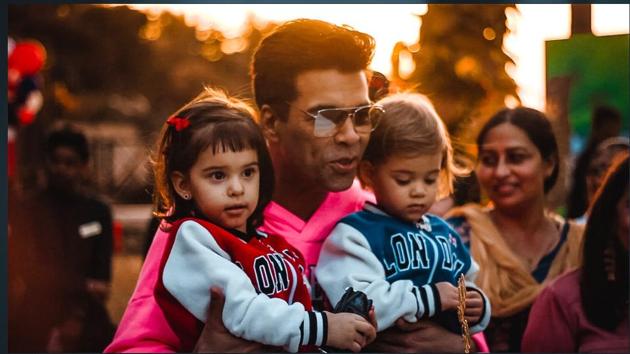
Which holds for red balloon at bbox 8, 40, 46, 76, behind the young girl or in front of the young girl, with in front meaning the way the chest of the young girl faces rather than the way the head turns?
behind

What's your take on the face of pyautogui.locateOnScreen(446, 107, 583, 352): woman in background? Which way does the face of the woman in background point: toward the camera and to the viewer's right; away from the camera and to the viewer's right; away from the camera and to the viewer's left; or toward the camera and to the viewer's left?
toward the camera and to the viewer's left

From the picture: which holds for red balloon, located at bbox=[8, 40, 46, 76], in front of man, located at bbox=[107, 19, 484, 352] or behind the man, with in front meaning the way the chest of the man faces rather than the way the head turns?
behind

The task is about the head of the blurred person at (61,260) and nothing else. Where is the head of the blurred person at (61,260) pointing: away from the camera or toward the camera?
toward the camera

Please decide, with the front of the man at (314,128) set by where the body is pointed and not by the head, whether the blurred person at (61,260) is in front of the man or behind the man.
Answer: behind

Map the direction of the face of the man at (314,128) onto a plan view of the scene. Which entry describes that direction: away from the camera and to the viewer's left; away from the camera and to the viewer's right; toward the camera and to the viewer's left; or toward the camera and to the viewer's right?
toward the camera and to the viewer's right

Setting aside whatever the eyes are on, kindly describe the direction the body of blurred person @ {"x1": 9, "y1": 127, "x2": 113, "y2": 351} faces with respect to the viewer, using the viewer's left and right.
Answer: facing the viewer

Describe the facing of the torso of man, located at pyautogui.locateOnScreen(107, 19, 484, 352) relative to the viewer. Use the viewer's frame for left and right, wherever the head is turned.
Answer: facing the viewer and to the right of the viewer

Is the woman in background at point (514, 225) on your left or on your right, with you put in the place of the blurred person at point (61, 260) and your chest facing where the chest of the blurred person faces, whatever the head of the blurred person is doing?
on your left

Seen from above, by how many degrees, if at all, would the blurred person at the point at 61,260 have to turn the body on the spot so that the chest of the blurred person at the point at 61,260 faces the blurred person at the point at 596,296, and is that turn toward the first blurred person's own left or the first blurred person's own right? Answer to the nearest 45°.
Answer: approximately 45° to the first blurred person's own left
